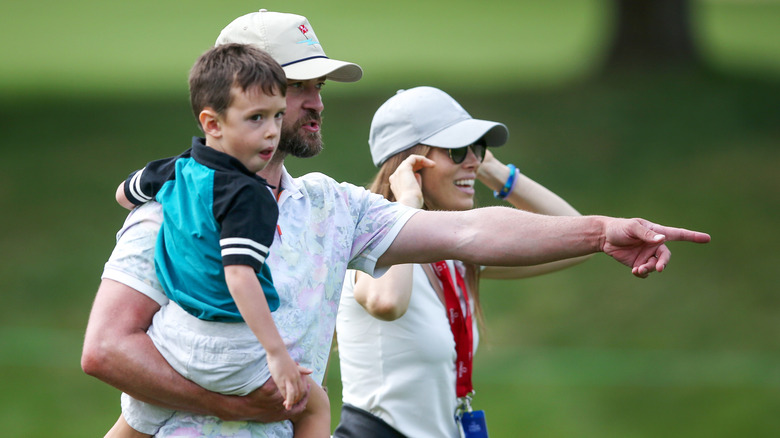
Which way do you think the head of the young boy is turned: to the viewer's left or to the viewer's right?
to the viewer's right

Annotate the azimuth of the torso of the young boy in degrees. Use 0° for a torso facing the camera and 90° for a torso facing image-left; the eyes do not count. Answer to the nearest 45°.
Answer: approximately 225°

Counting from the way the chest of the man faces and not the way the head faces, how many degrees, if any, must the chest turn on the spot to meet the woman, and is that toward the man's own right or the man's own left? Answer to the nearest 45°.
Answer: approximately 90° to the man's own left

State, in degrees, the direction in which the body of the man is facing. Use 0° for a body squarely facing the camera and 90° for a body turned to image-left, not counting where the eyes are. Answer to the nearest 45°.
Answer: approximately 315°

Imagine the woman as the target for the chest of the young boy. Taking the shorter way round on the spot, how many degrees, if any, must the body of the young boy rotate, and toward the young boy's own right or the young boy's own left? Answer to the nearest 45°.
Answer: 0° — they already face them
